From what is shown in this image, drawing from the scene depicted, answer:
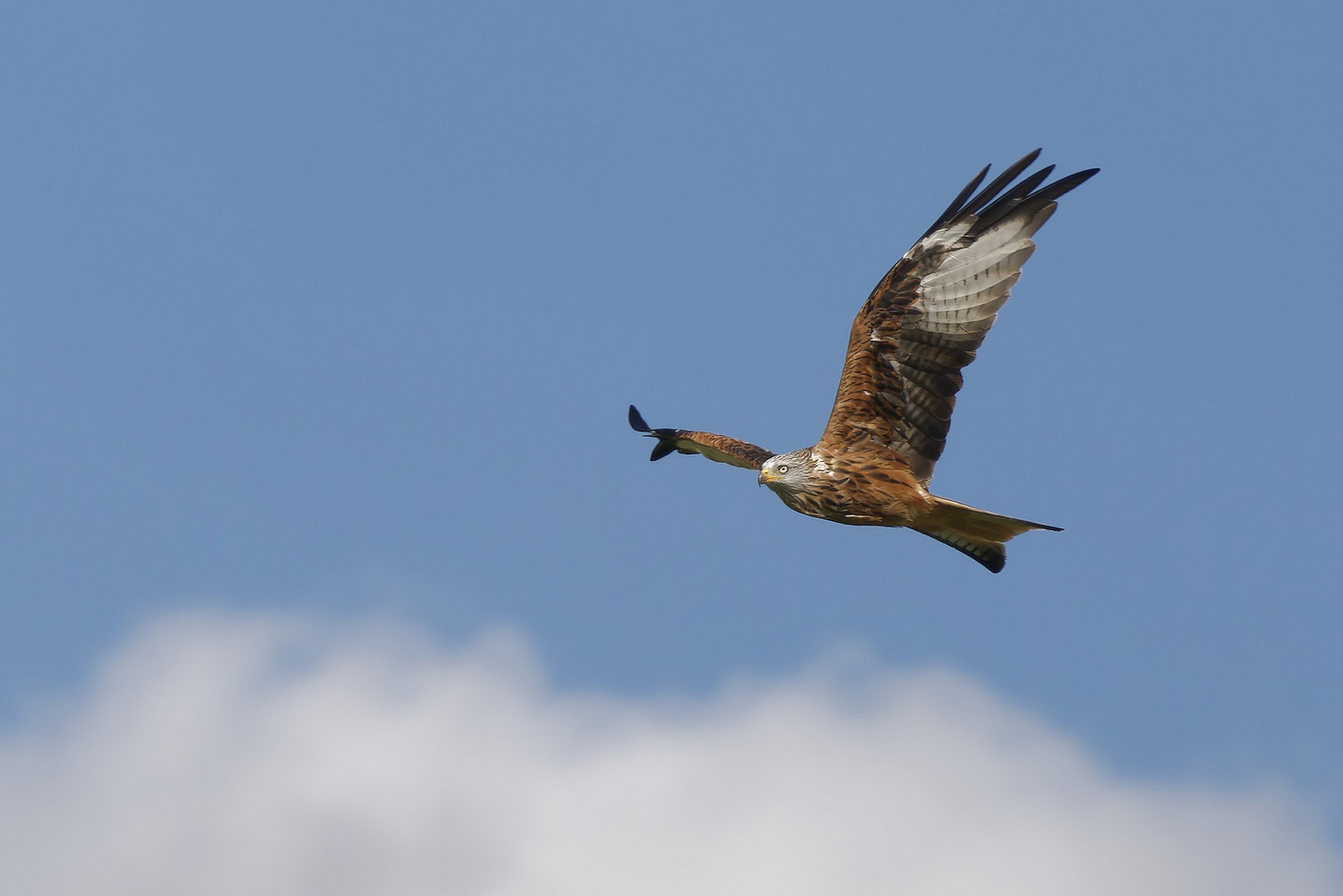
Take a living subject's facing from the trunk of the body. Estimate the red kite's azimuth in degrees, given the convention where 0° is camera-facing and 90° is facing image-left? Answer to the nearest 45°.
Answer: approximately 45°
